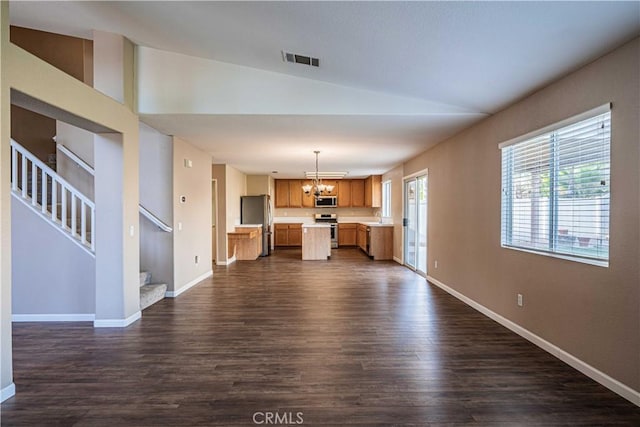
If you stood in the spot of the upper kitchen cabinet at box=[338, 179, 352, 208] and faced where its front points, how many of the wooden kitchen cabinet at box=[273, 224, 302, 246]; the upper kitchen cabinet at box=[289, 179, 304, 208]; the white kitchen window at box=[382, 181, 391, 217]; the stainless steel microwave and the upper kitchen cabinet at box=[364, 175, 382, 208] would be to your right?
3

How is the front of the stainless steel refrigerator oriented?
to the viewer's right

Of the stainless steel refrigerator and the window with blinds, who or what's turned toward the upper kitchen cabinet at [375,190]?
the stainless steel refrigerator

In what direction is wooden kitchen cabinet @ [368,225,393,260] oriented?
to the viewer's left

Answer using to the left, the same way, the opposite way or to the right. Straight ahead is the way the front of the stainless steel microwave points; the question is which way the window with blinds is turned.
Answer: to the right

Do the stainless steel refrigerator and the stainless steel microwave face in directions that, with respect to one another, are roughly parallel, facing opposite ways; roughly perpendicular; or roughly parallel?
roughly perpendicular

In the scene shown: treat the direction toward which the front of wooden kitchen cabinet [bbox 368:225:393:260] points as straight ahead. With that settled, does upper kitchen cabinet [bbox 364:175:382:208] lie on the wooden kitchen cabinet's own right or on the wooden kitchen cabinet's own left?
on the wooden kitchen cabinet's own right

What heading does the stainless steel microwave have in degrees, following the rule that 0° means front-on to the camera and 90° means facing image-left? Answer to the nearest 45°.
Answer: approximately 0°
